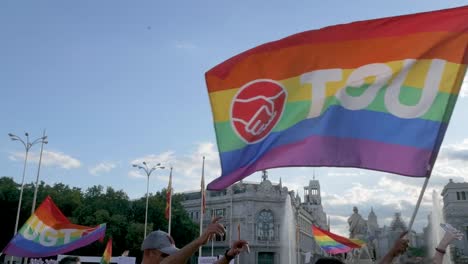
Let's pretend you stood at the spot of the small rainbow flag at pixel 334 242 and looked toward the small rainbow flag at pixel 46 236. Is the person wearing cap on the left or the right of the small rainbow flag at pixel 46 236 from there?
left

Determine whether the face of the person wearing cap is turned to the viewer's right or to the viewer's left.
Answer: to the viewer's right

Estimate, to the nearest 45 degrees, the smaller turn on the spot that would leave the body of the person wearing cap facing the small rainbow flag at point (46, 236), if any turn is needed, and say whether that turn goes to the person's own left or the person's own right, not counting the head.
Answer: approximately 90° to the person's own left

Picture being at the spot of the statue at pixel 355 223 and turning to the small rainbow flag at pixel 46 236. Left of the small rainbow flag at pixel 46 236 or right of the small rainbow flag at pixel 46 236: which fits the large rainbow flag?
left

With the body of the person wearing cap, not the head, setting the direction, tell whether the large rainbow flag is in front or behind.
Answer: in front
